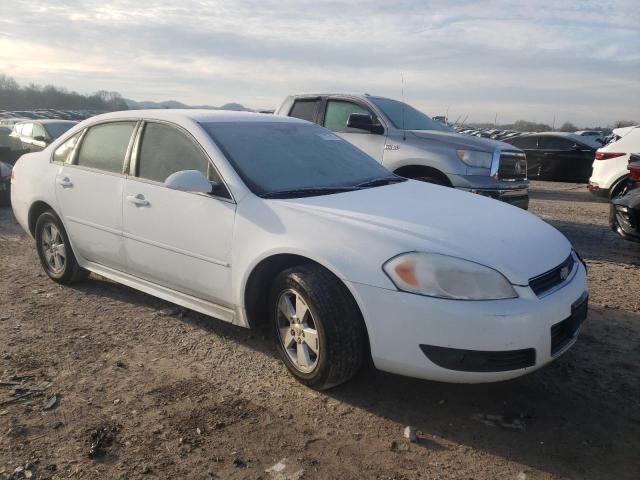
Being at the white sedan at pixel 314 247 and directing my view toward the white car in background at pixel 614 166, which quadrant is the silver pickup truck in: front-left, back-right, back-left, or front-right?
front-left

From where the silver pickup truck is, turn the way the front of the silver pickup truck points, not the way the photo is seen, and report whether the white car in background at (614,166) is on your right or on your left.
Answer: on your left

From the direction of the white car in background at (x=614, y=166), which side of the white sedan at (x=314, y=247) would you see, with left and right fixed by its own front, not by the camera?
left

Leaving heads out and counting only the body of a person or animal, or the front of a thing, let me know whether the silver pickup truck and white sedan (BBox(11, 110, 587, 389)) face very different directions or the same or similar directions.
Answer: same or similar directions

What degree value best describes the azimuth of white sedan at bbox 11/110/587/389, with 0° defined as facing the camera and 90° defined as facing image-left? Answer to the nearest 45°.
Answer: approximately 315°

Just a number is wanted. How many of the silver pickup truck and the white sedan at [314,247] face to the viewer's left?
0

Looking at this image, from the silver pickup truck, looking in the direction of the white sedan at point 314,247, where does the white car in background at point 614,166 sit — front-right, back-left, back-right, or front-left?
back-left

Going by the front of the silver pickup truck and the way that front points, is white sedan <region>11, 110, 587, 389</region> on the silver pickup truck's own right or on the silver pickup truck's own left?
on the silver pickup truck's own right

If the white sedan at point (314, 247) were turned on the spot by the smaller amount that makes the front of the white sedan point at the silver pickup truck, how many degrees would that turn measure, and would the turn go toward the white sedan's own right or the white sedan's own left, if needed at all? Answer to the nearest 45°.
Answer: approximately 135° to the white sedan's own left

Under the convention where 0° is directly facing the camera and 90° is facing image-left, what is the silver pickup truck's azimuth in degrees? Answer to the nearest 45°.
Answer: approximately 315°
